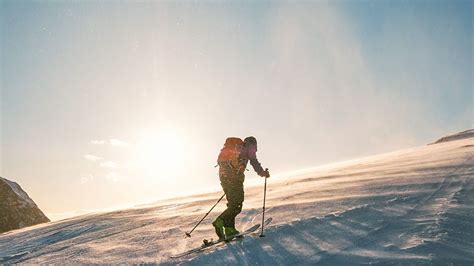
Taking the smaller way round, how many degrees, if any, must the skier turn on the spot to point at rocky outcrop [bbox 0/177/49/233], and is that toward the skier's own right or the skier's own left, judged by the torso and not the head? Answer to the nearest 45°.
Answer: approximately 135° to the skier's own left

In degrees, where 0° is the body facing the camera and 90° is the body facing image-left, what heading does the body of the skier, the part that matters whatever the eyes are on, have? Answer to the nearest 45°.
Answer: approximately 270°
